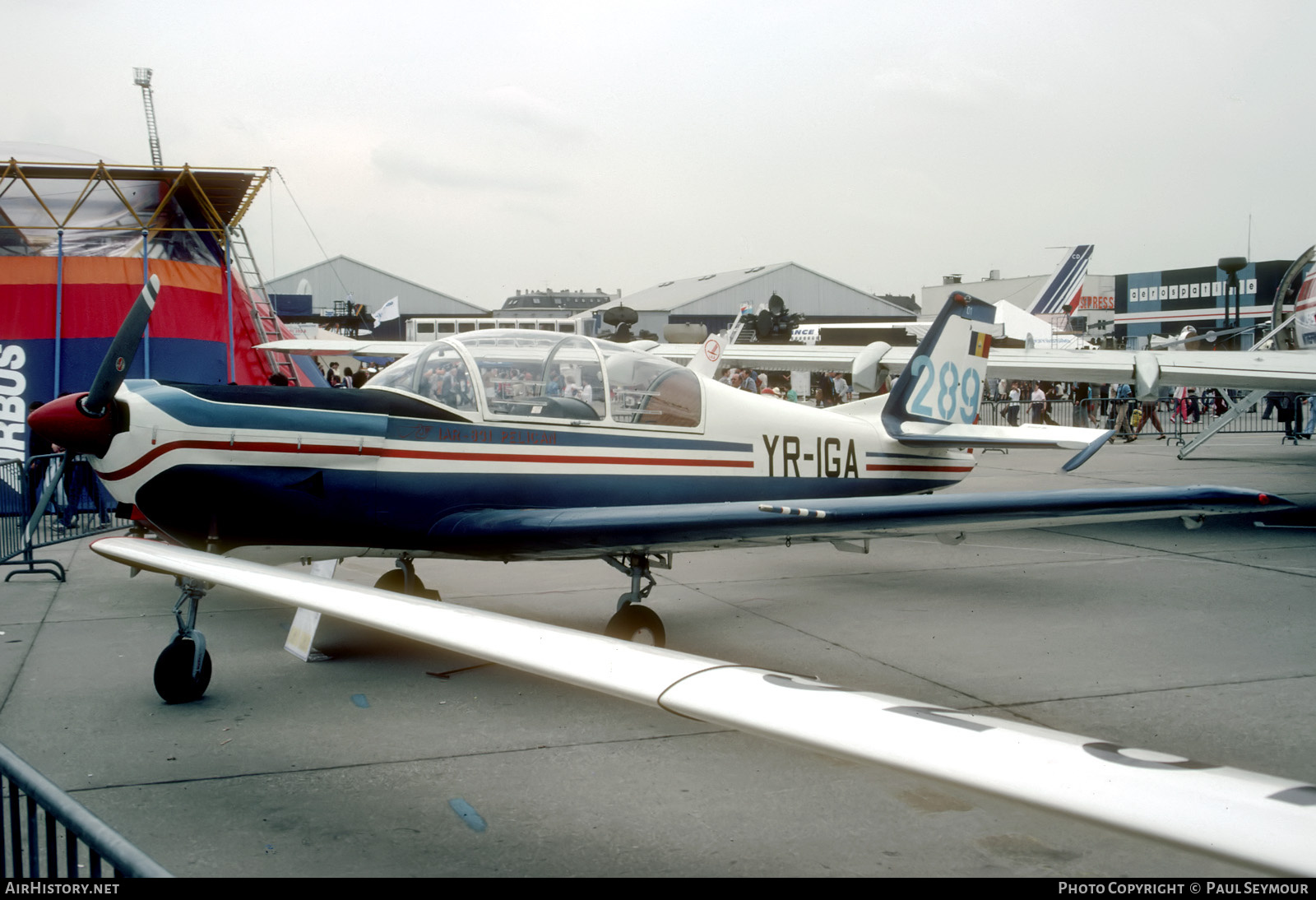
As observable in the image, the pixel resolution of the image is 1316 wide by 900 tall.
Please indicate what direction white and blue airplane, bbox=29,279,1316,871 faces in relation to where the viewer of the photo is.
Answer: facing the viewer and to the left of the viewer

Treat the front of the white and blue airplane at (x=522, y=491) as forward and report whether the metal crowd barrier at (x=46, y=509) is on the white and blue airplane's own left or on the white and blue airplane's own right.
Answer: on the white and blue airplane's own right

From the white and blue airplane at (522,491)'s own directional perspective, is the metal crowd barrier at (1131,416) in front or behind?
behind

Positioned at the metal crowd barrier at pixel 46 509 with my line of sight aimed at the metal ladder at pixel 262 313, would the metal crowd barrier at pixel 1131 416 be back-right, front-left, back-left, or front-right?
front-right

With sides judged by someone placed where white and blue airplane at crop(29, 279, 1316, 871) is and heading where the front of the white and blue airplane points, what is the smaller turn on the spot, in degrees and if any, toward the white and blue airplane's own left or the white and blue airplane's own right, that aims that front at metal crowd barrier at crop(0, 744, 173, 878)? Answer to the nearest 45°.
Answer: approximately 45° to the white and blue airplane's own left

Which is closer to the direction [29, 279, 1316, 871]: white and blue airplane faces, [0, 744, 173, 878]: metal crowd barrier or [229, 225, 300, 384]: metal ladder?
the metal crowd barrier

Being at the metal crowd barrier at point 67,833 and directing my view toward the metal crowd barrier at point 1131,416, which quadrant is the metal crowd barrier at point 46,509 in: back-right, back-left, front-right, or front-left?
front-left
